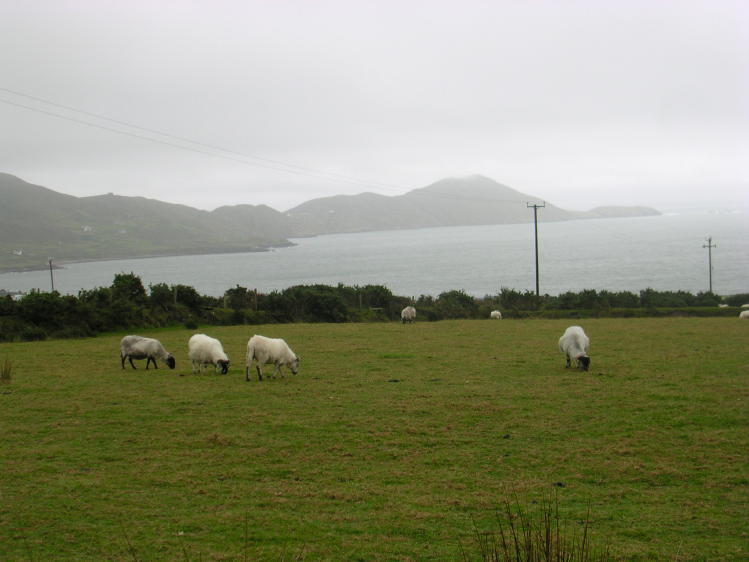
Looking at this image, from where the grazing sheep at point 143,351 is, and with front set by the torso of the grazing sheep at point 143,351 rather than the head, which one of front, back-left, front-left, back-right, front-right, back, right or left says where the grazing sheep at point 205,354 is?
front-right

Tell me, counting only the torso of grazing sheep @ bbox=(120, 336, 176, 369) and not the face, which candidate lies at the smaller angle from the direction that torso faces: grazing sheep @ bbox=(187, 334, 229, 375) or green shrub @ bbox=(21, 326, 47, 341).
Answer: the grazing sheep

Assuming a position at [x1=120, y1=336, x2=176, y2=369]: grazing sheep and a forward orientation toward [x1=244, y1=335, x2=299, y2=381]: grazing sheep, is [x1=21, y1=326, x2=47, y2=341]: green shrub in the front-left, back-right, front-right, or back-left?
back-left

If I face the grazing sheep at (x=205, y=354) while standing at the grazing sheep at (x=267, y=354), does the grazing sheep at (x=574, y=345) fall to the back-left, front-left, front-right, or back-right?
back-right

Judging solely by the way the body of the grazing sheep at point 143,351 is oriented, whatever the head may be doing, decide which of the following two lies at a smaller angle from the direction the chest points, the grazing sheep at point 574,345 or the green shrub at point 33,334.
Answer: the grazing sheep

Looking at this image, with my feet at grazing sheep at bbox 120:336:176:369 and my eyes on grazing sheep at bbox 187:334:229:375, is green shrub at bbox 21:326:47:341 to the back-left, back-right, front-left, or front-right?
back-left

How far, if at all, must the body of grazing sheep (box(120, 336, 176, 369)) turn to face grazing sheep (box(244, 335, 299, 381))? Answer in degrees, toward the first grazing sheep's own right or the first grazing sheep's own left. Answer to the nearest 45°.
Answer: approximately 45° to the first grazing sheep's own right

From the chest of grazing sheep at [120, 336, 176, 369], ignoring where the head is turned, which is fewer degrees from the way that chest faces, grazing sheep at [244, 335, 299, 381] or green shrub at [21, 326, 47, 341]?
the grazing sheep

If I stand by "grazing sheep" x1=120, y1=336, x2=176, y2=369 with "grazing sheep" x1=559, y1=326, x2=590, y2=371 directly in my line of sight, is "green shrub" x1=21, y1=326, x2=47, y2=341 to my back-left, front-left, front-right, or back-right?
back-left

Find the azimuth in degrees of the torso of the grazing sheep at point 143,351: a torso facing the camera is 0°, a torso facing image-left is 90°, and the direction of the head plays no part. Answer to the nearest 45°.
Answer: approximately 270°

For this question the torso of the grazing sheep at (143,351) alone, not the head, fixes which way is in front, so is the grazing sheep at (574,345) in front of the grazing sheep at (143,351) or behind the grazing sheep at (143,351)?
in front
